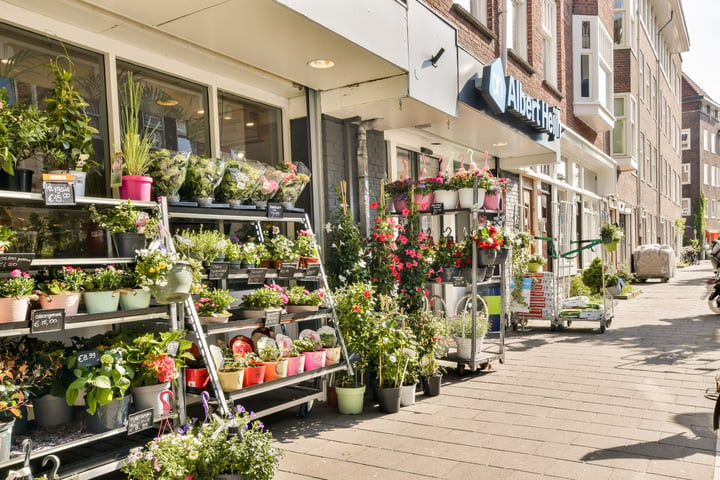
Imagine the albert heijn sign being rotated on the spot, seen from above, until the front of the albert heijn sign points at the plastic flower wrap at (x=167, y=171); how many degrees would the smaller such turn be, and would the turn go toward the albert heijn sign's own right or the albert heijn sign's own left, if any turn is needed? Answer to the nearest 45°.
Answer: approximately 90° to the albert heijn sign's own right

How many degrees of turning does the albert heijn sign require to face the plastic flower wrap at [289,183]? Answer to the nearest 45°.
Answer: approximately 90° to its right

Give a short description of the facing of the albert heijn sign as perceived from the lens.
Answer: facing the viewer and to the right of the viewer

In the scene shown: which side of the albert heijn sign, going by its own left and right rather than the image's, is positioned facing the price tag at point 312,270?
right

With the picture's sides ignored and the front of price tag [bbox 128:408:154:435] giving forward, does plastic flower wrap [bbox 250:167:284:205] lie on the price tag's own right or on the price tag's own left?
on the price tag's own left

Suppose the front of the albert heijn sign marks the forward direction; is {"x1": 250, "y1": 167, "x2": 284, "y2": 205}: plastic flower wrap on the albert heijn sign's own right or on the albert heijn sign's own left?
on the albert heijn sign's own right

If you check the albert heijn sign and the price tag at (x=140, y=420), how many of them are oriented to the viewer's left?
0

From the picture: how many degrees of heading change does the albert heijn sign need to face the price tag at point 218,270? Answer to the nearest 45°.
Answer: approximately 90° to its right

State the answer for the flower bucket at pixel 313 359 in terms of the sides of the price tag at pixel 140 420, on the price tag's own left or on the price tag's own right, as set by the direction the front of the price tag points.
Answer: on the price tag's own left

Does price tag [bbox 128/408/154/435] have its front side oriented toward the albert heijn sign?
no

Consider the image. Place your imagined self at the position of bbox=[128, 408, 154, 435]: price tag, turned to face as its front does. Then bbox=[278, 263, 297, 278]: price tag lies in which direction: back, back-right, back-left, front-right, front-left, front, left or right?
left

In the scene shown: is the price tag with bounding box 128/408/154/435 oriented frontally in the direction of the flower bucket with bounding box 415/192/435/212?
no

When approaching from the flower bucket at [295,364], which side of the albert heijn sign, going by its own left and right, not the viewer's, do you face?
right
